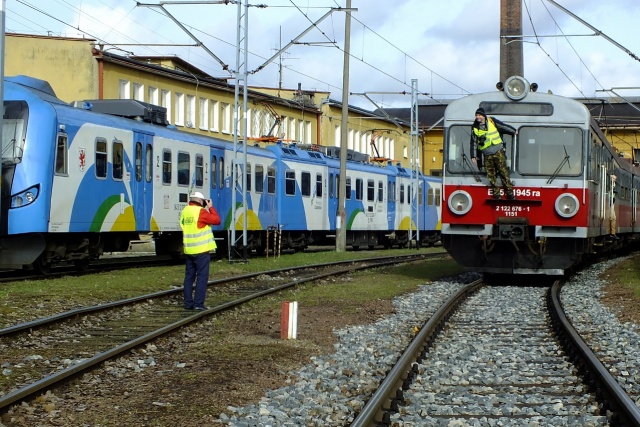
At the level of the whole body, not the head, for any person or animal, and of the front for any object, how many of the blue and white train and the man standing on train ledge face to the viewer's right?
0

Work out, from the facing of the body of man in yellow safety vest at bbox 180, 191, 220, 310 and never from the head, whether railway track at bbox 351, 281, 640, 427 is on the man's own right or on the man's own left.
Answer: on the man's own right

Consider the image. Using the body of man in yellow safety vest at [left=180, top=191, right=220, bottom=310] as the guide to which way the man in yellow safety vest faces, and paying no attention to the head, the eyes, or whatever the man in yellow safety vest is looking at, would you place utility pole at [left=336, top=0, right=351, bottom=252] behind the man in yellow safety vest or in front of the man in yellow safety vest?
in front

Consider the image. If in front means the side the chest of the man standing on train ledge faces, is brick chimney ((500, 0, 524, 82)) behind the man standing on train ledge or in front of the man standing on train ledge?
behind

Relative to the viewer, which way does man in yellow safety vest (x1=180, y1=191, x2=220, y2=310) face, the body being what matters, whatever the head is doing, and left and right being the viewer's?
facing away from the viewer and to the right of the viewer

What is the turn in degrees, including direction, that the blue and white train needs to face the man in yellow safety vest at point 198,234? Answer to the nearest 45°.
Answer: approximately 45° to its left

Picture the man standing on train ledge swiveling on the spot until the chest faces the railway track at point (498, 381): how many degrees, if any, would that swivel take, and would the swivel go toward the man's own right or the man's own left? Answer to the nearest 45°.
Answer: approximately 45° to the man's own left

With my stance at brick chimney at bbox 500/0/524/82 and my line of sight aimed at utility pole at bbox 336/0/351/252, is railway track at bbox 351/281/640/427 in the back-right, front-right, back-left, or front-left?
front-left

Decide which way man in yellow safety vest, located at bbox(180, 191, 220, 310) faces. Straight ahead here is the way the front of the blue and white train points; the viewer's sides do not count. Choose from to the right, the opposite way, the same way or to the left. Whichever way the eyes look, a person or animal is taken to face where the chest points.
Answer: the opposite way

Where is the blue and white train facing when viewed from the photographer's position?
facing the viewer and to the left of the viewer

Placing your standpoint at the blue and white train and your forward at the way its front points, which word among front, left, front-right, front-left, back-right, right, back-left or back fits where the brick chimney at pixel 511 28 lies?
back

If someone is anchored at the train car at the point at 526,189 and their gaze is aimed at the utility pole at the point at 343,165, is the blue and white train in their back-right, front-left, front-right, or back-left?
front-left

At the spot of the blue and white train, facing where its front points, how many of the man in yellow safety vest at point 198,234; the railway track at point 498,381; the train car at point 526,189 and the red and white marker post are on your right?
0
